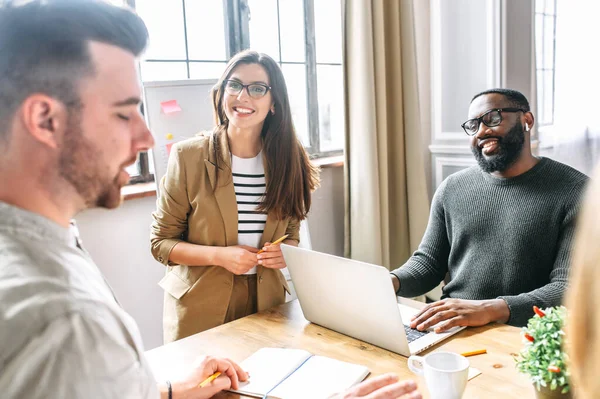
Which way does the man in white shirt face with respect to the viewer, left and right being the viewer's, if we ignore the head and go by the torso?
facing to the right of the viewer

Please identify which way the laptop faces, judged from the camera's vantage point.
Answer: facing away from the viewer and to the right of the viewer

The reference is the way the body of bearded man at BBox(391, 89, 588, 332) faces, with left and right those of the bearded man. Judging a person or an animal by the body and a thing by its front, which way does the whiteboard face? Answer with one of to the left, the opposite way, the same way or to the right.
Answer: to the left

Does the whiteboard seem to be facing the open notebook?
yes

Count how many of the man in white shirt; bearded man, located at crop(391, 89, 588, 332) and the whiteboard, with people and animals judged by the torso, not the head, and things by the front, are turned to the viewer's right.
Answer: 1

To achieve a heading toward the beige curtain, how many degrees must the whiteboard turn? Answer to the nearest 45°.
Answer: approximately 135° to its left

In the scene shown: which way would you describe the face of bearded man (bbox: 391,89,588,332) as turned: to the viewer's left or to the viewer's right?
to the viewer's left

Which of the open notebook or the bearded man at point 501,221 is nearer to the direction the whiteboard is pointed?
the open notebook

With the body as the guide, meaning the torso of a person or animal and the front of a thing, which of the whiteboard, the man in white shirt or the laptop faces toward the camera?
the whiteboard

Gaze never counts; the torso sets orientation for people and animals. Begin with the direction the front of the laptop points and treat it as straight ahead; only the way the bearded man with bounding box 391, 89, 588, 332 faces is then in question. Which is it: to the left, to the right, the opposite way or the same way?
the opposite way

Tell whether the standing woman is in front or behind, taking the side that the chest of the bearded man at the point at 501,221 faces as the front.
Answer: in front

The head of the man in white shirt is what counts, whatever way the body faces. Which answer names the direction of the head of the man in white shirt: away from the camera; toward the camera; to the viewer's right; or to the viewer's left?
to the viewer's right

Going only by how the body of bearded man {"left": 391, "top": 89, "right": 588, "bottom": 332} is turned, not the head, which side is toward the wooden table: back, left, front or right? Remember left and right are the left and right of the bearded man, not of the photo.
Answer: front

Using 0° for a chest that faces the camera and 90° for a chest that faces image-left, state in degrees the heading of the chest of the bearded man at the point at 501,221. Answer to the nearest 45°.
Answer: approximately 45°
